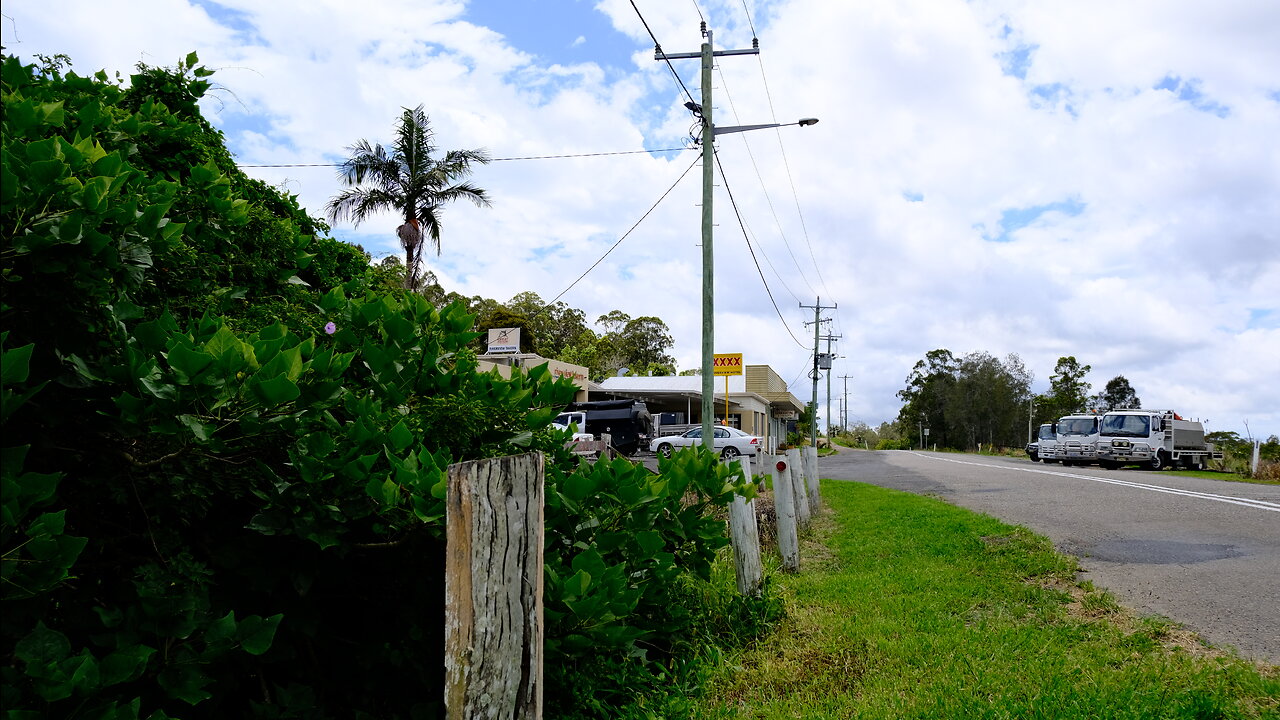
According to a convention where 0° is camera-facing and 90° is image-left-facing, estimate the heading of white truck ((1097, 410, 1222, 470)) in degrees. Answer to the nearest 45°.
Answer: approximately 45°

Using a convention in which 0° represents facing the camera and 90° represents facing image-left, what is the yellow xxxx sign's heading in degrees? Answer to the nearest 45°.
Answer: approximately 0°

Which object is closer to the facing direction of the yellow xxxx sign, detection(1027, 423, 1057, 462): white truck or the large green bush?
the large green bush

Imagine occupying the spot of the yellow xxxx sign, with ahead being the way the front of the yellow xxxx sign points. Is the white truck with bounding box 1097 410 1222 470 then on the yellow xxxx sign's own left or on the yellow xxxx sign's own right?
on the yellow xxxx sign's own left

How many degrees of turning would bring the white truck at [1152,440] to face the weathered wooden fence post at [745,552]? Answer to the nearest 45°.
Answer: approximately 45° to its left

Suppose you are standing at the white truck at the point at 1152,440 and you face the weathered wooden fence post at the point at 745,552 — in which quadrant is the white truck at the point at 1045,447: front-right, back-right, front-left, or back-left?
back-right

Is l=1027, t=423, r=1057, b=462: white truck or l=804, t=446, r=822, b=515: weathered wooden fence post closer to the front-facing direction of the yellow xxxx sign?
the weathered wooden fence post

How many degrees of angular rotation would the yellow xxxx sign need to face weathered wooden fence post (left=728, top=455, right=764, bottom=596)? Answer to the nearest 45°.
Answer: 0° — it already faces it
